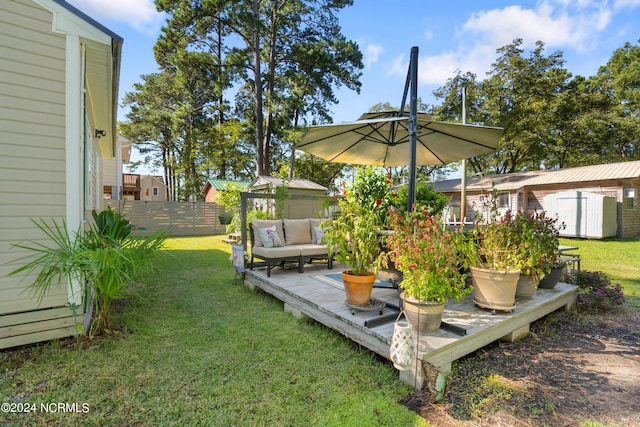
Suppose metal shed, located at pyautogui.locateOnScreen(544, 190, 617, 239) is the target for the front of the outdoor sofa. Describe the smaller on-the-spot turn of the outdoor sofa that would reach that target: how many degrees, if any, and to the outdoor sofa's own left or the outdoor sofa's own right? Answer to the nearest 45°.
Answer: approximately 90° to the outdoor sofa's own left

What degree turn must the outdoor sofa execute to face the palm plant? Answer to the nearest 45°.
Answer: approximately 90° to its right

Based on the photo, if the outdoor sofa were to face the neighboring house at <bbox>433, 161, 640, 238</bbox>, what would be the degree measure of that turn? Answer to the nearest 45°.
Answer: approximately 90° to its left

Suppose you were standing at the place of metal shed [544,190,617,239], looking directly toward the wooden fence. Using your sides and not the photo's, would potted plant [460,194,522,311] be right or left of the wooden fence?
left

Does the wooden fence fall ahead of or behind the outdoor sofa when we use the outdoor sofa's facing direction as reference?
behind

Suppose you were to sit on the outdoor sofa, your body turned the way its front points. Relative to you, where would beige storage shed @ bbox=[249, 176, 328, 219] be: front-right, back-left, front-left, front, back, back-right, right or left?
back-left

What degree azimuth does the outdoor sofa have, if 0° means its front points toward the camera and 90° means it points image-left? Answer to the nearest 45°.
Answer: approximately 315°
